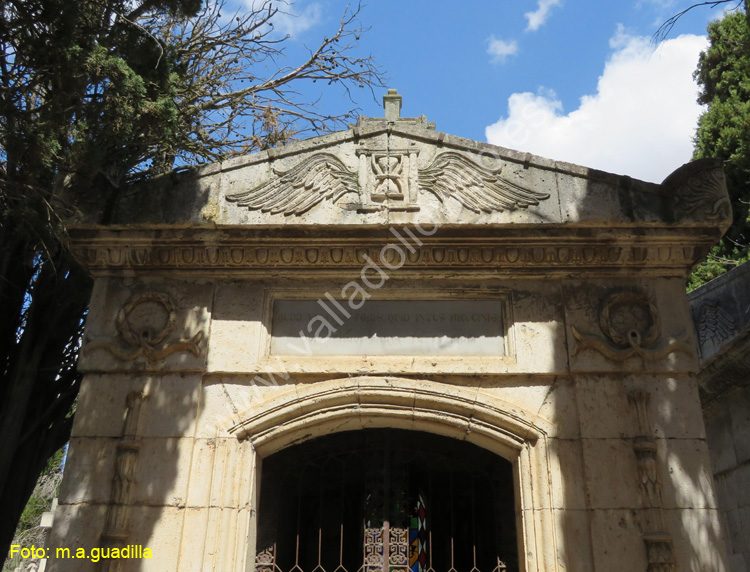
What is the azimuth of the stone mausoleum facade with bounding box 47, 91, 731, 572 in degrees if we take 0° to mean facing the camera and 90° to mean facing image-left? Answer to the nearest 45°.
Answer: approximately 0°
